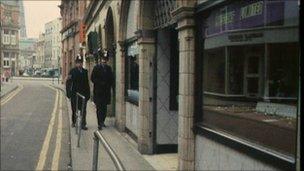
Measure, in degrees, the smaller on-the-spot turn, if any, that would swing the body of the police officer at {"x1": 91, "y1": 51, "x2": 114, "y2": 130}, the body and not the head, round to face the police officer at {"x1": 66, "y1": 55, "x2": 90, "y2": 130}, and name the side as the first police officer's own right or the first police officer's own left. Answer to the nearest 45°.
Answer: approximately 135° to the first police officer's own right

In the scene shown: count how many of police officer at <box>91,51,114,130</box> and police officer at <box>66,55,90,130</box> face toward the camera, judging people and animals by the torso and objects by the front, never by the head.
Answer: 2

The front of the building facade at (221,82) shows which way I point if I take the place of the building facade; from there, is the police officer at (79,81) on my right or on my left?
on my right

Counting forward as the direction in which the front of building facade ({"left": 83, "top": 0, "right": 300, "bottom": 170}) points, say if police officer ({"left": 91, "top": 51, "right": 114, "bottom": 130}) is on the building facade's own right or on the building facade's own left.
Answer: on the building facade's own right

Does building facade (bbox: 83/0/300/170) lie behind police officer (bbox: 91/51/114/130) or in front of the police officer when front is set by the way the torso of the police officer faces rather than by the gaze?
in front

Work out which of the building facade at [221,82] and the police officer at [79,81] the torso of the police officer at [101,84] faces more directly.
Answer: the building facade

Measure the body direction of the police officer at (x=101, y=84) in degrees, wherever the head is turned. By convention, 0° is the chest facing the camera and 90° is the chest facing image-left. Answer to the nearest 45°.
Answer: approximately 0°

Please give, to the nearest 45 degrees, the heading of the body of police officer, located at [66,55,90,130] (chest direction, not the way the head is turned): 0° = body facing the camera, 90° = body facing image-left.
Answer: approximately 0°

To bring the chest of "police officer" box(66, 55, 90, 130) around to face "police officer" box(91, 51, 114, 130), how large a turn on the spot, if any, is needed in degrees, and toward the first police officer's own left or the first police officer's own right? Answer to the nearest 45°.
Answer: approximately 45° to the first police officer's own left

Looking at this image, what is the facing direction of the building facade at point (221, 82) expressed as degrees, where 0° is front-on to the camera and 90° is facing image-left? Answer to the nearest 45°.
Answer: approximately 45°
